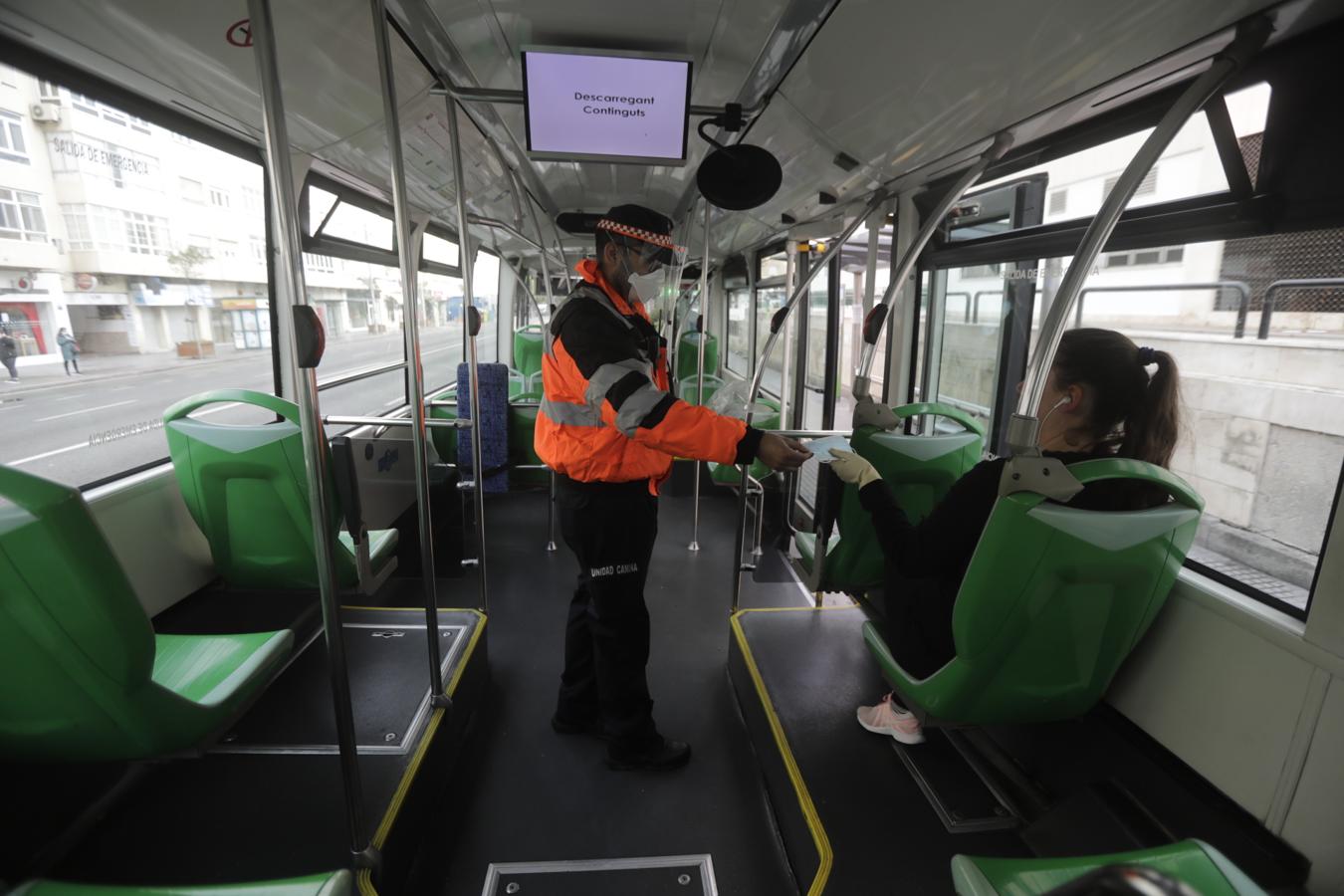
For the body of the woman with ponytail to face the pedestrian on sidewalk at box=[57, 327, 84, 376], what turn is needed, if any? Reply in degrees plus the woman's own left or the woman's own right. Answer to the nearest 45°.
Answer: approximately 45° to the woman's own left

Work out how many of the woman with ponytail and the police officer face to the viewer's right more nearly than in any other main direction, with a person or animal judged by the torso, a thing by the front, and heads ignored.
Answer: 1

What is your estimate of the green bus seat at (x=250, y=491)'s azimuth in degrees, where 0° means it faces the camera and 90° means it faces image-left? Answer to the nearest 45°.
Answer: approximately 225°

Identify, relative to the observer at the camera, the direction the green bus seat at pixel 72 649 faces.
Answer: facing away from the viewer and to the right of the viewer

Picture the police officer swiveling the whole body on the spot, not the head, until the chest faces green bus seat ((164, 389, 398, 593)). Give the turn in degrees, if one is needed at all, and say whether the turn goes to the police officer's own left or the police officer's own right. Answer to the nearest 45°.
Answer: approximately 180°

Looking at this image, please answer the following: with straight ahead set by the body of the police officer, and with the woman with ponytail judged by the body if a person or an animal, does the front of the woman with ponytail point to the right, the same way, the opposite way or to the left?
to the left

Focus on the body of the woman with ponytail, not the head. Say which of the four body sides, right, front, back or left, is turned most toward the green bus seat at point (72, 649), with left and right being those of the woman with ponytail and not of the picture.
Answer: left

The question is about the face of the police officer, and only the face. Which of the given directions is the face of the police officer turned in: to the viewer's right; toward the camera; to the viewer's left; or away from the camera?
to the viewer's right

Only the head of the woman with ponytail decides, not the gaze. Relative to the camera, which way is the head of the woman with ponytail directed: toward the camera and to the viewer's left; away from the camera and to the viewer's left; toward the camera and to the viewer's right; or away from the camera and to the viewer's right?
away from the camera and to the viewer's left

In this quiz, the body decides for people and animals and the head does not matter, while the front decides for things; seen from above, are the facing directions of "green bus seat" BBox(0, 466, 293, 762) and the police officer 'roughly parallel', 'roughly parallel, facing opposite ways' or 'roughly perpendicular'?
roughly perpendicular

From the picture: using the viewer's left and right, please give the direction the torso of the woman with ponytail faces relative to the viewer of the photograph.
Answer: facing away from the viewer and to the left of the viewer

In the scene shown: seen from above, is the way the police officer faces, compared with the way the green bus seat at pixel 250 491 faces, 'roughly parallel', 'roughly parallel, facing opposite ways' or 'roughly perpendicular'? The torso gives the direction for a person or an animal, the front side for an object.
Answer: roughly perpendicular

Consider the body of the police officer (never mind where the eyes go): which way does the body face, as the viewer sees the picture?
to the viewer's right

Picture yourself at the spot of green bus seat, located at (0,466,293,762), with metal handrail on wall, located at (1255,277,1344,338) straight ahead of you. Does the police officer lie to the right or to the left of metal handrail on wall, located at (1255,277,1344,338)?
left

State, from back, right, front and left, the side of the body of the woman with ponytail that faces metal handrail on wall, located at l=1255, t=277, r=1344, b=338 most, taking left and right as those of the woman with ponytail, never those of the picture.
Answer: right
